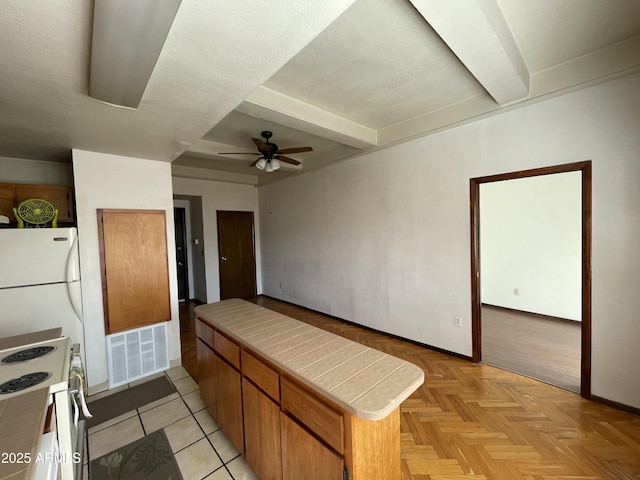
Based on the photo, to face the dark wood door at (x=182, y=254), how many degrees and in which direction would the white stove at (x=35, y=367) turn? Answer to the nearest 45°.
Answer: approximately 45° to its left

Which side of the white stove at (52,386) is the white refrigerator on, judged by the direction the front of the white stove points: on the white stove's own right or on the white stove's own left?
on the white stove's own left

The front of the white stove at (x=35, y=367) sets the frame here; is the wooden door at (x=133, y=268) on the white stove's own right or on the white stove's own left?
on the white stove's own left

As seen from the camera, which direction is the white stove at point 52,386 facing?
to the viewer's right

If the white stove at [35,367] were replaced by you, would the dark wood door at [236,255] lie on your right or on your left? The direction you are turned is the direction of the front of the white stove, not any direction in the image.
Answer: on your left
